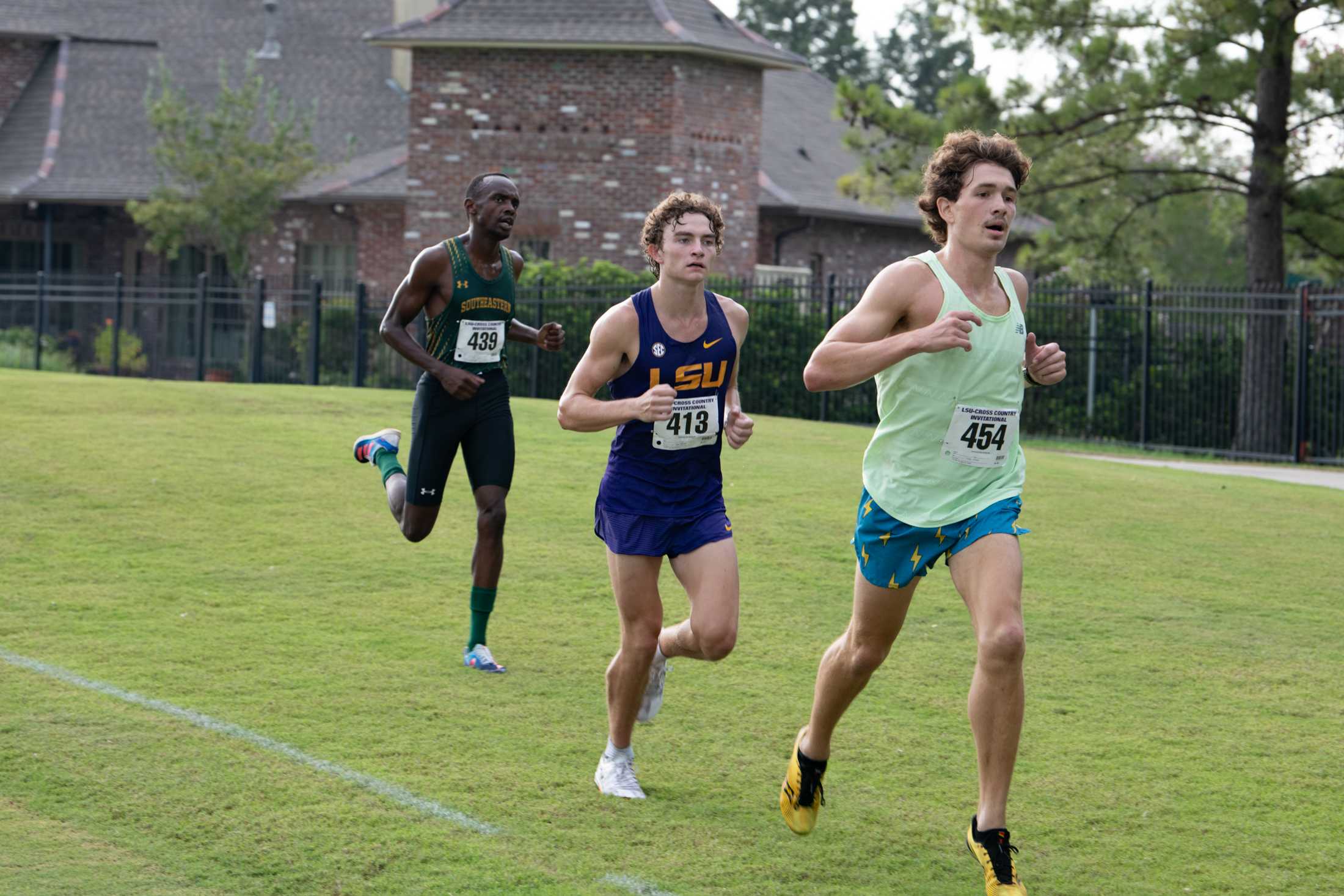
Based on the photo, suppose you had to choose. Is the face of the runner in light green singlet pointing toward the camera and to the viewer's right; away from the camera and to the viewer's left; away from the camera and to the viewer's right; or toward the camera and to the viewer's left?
toward the camera and to the viewer's right

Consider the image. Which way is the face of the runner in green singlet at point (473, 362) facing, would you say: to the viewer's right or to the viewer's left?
to the viewer's right

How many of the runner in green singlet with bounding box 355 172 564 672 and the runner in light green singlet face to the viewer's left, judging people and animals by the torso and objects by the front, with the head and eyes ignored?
0

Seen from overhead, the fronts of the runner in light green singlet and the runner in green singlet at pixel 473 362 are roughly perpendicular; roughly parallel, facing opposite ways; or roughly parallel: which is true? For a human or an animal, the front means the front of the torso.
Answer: roughly parallel

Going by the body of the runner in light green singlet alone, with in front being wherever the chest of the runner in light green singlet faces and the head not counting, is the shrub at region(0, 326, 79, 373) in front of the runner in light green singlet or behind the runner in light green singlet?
behind

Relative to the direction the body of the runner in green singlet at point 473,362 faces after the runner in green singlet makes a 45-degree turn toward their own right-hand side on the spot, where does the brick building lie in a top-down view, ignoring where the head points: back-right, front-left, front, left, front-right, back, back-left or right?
back

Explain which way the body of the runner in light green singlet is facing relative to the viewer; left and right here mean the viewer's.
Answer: facing the viewer and to the right of the viewer

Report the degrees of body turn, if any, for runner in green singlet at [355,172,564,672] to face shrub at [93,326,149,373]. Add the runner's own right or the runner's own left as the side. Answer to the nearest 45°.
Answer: approximately 135° to the runner's own left

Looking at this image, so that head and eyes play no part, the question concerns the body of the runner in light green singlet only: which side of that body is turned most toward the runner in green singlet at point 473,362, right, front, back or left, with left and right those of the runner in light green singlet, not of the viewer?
back

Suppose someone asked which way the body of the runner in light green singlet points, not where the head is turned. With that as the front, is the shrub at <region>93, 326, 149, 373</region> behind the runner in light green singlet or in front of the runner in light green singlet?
behind

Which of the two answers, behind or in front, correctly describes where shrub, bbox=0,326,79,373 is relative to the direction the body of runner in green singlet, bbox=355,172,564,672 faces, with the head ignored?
behind

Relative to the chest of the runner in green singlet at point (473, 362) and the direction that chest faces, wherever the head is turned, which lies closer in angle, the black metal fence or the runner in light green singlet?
the runner in light green singlet
